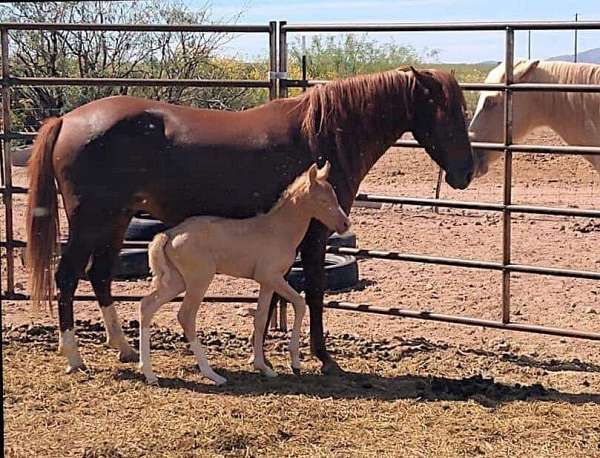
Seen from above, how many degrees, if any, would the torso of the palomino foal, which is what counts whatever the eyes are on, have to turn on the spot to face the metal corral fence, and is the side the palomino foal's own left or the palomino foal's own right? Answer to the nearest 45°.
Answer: approximately 45° to the palomino foal's own left

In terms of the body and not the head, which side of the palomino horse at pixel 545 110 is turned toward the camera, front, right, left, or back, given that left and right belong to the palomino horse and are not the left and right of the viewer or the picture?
left

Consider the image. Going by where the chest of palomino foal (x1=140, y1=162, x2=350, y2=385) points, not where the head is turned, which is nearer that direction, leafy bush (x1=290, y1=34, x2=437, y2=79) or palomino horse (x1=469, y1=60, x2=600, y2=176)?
the palomino horse

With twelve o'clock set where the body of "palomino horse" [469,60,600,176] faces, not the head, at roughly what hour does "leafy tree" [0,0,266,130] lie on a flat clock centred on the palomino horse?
The leafy tree is roughly at 1 o'clock from the palomino horse.

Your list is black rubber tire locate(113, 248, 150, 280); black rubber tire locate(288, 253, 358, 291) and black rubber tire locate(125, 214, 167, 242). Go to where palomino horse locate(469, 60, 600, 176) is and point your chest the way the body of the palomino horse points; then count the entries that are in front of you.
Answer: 3

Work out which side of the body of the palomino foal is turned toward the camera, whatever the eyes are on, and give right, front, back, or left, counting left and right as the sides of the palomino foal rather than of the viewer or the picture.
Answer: right

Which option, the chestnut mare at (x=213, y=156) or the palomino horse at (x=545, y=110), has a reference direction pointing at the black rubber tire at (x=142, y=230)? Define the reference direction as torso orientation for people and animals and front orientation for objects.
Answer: the palomino horse

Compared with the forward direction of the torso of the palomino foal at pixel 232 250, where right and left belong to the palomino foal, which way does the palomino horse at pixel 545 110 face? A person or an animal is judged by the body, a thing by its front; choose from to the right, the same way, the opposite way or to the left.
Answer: the opposite way

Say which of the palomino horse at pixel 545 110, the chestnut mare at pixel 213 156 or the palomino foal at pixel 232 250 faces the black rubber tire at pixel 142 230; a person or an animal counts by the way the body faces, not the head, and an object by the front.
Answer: the palomino horse

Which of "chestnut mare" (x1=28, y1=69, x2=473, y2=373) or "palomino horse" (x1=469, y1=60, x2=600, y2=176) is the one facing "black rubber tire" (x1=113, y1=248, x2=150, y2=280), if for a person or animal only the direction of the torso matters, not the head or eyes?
the palomino horse

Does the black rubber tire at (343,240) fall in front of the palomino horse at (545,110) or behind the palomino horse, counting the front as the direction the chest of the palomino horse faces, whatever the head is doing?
in front

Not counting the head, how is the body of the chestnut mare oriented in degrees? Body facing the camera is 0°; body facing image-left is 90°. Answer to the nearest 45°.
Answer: approximately 270°

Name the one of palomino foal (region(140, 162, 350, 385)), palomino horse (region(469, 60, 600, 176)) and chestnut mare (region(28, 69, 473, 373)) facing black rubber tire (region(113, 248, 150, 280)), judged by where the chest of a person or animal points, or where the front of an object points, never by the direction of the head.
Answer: the palomino horse
